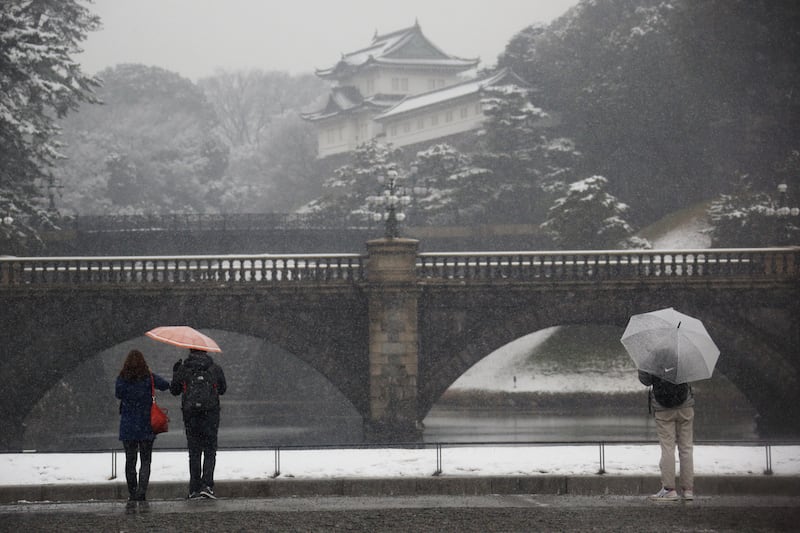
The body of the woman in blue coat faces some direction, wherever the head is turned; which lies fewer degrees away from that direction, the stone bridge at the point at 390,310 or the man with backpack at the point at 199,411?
the stone bridge

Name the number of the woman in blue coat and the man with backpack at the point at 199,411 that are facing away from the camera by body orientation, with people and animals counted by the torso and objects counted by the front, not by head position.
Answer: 2

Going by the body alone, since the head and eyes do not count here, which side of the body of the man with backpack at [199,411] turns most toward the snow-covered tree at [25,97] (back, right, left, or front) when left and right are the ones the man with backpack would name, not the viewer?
front

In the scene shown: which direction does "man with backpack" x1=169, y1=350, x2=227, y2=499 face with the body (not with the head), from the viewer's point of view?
away from the camera

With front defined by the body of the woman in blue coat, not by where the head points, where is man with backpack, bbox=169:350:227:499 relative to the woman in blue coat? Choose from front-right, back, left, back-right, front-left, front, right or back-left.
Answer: right

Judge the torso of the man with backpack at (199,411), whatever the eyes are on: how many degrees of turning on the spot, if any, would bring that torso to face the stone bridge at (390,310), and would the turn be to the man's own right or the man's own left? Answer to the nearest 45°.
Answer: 0° — they already face it

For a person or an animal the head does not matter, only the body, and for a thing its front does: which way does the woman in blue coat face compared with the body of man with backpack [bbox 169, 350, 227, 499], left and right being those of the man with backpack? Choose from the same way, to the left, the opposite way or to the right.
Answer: the same way

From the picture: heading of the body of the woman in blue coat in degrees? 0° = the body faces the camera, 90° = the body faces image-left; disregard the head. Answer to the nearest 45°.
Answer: approximately 180°

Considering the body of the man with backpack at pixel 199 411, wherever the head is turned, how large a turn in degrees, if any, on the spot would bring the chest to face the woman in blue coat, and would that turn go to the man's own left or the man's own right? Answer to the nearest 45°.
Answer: approximately 90° to the man's own left

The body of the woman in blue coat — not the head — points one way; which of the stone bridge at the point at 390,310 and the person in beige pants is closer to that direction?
the stone bridge

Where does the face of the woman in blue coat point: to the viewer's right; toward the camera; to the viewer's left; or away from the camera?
away from the camera

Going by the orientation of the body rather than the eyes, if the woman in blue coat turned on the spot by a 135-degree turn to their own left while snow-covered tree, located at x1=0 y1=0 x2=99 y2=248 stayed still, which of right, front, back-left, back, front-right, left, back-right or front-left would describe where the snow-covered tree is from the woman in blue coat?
back-right

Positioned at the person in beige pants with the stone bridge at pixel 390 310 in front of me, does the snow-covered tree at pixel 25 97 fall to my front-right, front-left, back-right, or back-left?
front-left

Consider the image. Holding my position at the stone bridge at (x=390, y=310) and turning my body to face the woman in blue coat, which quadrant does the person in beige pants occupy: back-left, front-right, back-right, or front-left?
front-left

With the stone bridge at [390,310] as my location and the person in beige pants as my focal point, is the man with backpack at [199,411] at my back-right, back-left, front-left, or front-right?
front-right
